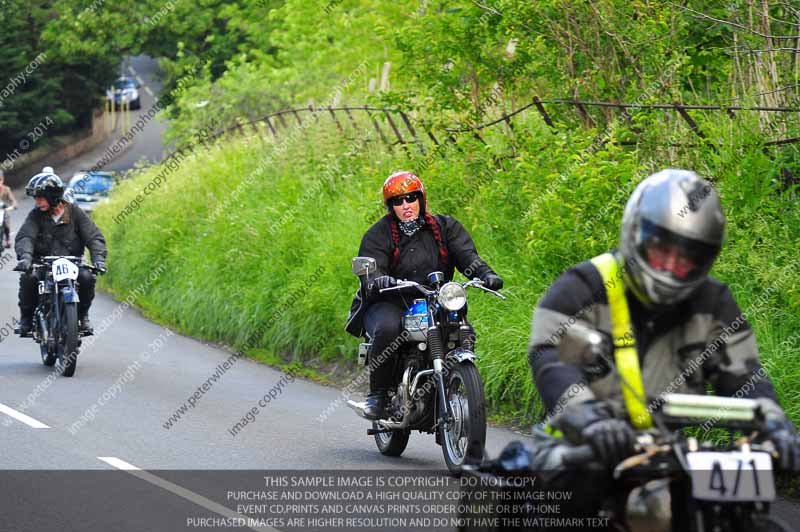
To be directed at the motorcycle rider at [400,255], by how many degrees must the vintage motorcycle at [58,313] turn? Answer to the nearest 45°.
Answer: approximately 45° to its left

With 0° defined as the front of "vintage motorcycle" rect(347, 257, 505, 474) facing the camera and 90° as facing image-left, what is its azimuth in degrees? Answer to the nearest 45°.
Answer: approximately 315°

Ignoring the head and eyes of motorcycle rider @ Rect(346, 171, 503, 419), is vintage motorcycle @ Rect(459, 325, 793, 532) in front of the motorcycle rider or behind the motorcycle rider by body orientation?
in front

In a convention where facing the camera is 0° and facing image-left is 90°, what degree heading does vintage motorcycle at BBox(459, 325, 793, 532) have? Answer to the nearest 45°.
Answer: approximately 315°

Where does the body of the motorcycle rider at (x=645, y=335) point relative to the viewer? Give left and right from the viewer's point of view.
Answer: facing the viewer and to the right of the viewer

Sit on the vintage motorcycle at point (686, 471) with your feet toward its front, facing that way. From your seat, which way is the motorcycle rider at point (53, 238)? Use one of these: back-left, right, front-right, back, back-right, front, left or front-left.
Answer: back

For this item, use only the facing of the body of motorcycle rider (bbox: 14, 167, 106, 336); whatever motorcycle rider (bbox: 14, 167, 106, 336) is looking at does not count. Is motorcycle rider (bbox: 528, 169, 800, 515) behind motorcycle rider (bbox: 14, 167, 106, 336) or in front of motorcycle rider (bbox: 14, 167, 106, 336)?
in front

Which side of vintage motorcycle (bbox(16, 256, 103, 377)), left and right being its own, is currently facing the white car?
back

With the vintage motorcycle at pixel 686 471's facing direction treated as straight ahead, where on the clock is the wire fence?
The wire fence is roughly at 7 o'clock from the vintage motorcycle.

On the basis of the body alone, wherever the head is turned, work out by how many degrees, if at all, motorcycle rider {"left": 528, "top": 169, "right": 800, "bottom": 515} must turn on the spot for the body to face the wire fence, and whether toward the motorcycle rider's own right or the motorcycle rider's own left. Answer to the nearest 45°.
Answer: approximately 135° to the motorcycle rider's own left

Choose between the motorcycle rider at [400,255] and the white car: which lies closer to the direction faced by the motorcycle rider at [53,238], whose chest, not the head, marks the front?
the motorcycle rider

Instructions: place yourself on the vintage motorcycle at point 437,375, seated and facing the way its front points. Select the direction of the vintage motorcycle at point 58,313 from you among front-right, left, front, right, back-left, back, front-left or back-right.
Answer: back
